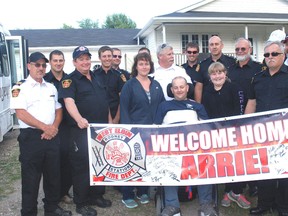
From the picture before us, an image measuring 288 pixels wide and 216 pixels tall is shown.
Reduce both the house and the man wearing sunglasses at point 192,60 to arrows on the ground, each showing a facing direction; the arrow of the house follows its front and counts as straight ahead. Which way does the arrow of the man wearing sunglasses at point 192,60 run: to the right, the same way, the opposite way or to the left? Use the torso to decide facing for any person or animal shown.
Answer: the same way

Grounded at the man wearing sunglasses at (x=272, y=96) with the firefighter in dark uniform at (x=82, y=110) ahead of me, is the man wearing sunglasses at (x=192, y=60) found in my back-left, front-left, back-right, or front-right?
front-right

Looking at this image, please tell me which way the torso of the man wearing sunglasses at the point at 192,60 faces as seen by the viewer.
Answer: toward the camera

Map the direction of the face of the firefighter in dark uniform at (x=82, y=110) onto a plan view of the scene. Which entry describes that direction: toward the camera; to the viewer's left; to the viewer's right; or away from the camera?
toward the camera

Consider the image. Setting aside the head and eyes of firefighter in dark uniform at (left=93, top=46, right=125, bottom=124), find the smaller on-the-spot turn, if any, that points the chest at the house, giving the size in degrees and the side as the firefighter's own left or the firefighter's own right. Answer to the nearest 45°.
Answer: approximately 180°

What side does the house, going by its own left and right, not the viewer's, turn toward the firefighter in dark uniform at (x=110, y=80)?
front

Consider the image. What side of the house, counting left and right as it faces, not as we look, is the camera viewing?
front

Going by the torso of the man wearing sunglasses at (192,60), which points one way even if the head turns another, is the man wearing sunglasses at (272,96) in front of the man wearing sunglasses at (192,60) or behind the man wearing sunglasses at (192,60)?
in front

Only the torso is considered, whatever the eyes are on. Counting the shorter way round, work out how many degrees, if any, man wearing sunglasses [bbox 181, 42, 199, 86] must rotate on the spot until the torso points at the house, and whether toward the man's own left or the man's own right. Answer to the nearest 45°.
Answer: approximately 180°

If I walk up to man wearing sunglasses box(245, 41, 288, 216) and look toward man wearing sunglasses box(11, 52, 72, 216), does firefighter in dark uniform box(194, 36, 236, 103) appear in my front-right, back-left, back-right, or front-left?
front-right

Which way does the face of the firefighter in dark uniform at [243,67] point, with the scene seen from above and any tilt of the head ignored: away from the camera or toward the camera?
toward the camera

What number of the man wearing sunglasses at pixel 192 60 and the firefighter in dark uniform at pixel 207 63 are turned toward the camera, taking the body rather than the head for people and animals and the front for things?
2

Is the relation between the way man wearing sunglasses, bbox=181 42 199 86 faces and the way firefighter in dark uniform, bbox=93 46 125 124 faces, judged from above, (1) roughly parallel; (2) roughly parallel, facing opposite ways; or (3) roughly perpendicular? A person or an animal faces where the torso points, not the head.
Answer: roughly parallel
